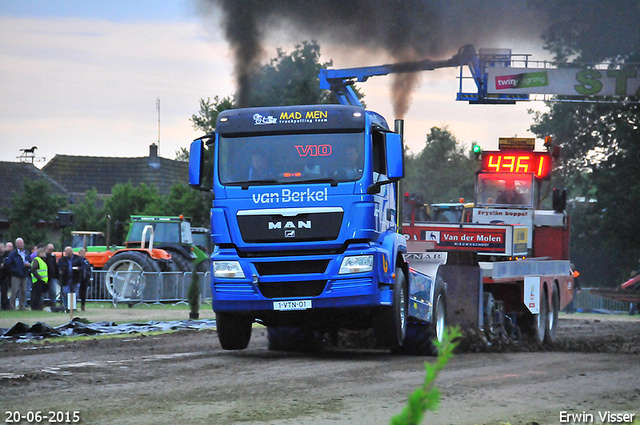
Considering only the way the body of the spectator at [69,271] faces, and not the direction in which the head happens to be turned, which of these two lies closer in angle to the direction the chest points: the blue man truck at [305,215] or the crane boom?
the blue man truck

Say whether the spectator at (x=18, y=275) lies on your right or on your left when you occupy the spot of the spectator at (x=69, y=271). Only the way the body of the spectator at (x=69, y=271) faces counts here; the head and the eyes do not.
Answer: on your right

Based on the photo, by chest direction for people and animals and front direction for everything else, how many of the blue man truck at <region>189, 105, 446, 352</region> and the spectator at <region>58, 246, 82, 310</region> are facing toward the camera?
2

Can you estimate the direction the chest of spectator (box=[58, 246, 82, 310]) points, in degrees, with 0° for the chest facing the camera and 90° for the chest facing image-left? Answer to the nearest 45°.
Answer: approximately 0°

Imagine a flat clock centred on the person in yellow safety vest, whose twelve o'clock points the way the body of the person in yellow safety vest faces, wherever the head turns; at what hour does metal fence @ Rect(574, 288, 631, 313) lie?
The metal fence is roughly at 10 o'clock from the person in yellow safety vest.

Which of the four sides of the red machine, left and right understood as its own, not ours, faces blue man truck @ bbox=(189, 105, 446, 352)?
front

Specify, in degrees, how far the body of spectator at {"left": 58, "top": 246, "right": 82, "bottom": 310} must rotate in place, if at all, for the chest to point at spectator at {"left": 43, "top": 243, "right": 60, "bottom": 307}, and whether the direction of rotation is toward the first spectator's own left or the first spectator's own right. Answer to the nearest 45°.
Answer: approximately 135° to the first spectator's own right

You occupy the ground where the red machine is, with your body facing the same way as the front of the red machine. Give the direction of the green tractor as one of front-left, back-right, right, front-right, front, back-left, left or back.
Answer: right

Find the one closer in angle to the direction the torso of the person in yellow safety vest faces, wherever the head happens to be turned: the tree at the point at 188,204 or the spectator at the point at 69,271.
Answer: the spectator

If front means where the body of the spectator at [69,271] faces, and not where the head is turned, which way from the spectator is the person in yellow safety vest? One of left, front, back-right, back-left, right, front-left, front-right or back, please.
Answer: back-right
